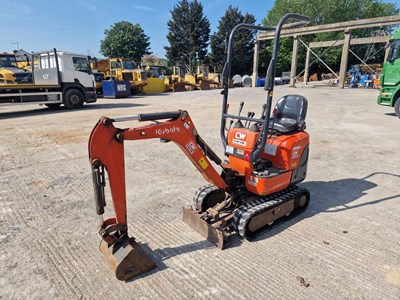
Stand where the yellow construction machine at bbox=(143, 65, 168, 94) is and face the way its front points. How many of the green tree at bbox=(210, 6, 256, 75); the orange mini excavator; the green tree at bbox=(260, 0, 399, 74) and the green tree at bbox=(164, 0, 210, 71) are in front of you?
1

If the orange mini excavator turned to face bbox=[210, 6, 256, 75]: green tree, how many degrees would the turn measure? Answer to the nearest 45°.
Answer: approximately 135° to its right

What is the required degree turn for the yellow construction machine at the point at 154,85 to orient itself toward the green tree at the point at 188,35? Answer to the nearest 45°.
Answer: approximately 180°

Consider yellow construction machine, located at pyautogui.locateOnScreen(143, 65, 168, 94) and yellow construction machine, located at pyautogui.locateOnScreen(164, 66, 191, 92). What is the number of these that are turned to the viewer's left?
0

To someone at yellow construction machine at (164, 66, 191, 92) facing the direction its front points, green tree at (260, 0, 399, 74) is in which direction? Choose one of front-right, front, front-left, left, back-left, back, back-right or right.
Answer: left

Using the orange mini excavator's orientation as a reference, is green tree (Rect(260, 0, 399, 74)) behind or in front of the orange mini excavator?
behind

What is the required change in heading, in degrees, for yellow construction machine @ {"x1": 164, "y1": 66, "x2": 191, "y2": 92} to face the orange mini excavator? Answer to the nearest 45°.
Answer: approximately 45° to its right

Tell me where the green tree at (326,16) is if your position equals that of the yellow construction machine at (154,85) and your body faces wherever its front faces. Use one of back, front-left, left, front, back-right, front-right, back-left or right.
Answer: back-left

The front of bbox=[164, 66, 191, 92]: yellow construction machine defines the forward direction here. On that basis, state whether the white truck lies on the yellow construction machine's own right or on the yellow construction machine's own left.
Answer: on the yellow construction machine's own right

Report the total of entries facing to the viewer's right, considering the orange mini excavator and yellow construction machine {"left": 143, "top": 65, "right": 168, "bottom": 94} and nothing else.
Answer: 0

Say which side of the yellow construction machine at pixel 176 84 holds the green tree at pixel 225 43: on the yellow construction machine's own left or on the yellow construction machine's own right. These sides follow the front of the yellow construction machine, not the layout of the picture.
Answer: on the yellow construction machine's own left

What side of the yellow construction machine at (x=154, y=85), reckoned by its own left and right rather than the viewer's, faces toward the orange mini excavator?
front

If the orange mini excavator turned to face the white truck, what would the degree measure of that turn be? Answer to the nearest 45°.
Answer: approximately 90° to its right

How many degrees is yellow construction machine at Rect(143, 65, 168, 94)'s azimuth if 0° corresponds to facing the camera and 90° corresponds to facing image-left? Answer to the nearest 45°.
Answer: approximately 0°
